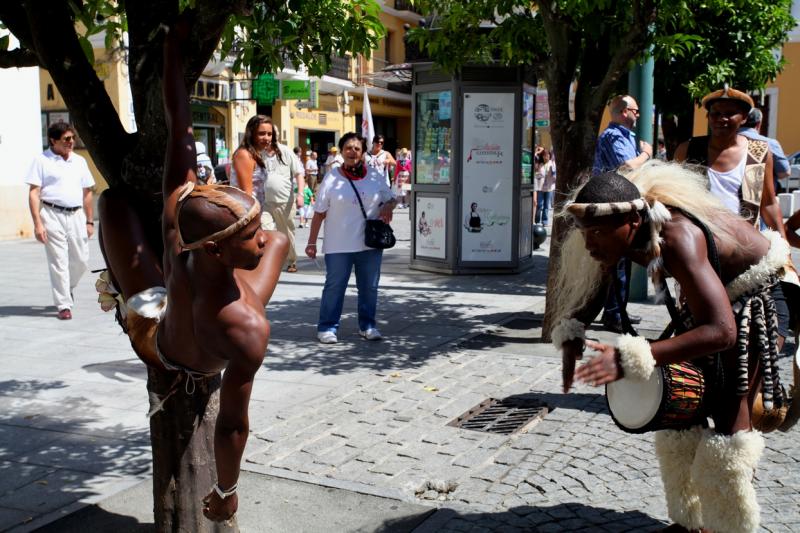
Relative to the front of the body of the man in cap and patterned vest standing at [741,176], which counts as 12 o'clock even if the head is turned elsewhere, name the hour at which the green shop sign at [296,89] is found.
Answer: The green shop sign is roughly at 5 o'clock from the man in cap and patterned vest standing.

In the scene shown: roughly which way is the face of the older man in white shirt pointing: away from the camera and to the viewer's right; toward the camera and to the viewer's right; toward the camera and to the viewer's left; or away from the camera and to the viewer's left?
toward the camera and to the viewer's right

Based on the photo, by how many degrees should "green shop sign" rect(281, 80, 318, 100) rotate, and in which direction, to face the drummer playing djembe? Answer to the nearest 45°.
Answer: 0° — it already faces them

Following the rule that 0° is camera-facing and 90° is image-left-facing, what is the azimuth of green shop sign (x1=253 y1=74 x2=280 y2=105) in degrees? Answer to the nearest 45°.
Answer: approximately 0°

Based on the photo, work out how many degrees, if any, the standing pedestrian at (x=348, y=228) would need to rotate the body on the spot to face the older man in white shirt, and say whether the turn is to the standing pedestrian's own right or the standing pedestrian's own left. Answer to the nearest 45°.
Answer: approximately 135° to the standing pedestrian's own right
